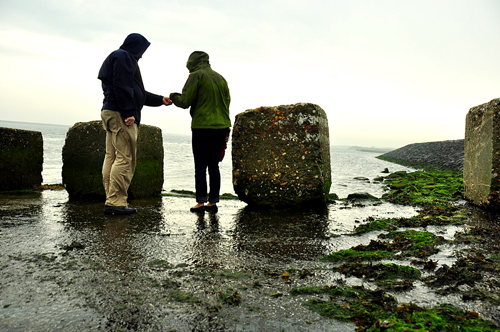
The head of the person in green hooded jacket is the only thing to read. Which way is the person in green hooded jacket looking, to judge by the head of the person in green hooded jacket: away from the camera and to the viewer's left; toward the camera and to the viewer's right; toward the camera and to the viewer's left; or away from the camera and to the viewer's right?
away from the camera and to the viewer's left

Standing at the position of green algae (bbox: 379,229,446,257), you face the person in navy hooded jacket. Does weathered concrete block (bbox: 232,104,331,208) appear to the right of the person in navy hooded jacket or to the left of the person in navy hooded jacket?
right

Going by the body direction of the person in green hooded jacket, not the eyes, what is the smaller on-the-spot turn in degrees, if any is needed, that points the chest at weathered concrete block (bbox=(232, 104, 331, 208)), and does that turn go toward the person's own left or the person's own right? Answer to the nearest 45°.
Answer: approximately 135° to the person's own right

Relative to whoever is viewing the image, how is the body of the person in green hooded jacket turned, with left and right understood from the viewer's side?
facing away from the viewer and to the left of the viewer

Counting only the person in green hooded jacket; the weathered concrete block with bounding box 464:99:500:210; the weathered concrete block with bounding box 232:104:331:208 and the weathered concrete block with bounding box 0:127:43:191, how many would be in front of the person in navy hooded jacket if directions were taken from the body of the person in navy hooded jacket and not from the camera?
3

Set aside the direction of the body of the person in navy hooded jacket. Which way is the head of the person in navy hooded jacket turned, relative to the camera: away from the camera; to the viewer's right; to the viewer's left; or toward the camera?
to the viewer's right

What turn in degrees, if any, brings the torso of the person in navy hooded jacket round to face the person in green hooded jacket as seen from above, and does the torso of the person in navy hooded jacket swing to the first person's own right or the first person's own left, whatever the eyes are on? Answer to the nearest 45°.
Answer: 0° — they already face them

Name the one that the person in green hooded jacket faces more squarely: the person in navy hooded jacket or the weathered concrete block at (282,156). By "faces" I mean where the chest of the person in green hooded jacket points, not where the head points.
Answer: the person in navy hooded jacket

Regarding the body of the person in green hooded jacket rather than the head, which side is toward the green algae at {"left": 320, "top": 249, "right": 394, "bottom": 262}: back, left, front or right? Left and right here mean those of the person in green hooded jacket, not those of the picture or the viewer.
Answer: back

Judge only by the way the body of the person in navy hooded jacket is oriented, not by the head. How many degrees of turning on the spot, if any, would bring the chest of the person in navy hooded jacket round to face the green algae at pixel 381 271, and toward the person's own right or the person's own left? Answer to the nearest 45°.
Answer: approximately 45° to the person's own right

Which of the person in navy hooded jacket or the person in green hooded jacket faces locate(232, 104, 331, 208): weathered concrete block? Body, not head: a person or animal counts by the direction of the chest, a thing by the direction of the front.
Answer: the person in navy hooded jacket
